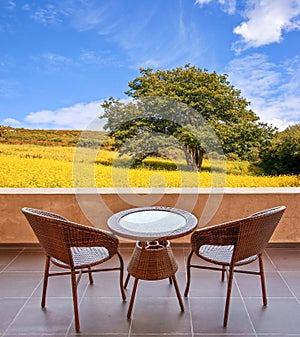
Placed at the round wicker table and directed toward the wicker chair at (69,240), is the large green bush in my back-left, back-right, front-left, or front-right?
back-right

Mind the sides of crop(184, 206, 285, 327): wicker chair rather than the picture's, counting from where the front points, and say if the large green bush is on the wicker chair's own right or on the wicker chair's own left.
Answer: on the wicker chair's own right
